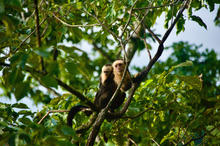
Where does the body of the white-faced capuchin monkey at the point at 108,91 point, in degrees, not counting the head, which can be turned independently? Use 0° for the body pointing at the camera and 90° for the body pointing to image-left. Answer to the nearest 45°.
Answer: approximately 0°

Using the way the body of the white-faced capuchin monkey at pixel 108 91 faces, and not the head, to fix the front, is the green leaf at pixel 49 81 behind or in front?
in front
